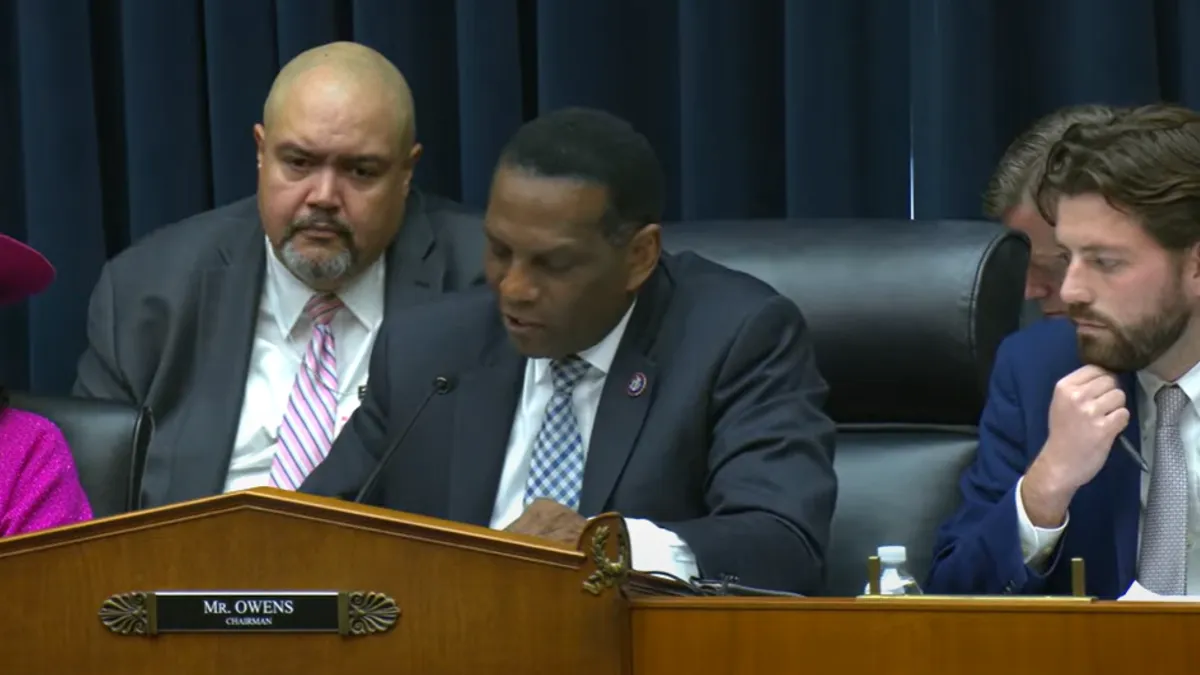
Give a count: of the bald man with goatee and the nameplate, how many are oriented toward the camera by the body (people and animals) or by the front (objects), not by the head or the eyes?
2

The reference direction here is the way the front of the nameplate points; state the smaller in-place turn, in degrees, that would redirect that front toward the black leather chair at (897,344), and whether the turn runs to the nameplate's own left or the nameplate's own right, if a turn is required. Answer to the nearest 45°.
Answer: approximately 135° to the nameplate's own left

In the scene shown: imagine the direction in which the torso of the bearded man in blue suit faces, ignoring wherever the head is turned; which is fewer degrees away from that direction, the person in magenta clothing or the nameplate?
the nameplate

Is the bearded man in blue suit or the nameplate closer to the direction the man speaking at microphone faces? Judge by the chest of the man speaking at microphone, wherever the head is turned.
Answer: the nameplate

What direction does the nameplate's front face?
toward the camera

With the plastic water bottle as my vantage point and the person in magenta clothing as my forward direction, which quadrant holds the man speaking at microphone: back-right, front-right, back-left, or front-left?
front-right

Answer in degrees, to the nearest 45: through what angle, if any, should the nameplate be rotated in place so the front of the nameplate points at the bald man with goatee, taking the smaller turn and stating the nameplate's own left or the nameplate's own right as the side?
approximately 180°

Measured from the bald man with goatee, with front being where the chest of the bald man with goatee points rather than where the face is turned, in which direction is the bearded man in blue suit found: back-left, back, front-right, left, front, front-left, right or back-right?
front-left

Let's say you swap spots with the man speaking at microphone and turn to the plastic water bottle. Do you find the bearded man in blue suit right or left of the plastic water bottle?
left

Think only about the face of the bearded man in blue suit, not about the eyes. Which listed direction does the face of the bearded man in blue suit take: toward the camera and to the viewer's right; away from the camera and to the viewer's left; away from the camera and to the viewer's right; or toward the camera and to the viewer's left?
toward the camera and to the viewer's left

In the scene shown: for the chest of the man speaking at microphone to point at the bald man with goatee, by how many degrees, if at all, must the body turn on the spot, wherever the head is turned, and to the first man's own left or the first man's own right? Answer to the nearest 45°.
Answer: approximately 90° to the first man's own right

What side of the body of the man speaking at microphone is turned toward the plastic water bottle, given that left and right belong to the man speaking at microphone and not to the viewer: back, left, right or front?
left

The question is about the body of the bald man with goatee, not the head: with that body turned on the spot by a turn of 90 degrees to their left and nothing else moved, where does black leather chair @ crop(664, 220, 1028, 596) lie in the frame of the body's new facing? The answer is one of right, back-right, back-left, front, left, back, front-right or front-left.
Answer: front-right

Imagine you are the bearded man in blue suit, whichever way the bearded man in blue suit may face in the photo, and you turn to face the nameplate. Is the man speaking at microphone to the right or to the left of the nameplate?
right

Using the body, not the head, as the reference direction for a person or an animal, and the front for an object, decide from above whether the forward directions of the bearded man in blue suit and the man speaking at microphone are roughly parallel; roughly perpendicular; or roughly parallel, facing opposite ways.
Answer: roughly parallel

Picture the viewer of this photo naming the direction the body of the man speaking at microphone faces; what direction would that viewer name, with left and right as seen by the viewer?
facing the viewer and to the left of the viewer

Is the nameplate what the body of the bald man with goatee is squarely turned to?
yes
